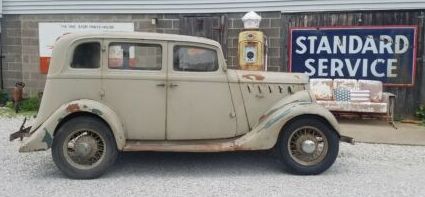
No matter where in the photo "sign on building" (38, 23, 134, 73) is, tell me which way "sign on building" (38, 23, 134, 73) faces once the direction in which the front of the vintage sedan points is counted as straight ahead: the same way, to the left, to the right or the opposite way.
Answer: to the right

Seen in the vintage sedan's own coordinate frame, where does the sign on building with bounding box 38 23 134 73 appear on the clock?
The sign on building is roughly at 8 o'clock from the vintage sedan.

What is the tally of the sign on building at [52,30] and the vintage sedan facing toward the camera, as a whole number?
1

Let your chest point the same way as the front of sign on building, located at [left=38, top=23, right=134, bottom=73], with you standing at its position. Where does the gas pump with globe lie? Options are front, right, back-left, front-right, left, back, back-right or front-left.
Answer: front-left

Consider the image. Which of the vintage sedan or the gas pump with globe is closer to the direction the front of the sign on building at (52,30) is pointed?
the vintage sedan

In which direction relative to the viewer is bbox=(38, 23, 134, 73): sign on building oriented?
toward the camera

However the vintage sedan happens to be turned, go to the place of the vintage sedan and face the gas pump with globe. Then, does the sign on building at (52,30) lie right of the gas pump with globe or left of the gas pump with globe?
left

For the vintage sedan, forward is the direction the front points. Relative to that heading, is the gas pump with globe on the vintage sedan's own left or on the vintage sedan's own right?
on the vintage sedan's own left

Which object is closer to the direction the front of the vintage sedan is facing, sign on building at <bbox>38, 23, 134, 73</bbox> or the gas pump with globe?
the gas pump with globe

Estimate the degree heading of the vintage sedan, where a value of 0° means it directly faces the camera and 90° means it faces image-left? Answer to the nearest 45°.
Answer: approximately 270°

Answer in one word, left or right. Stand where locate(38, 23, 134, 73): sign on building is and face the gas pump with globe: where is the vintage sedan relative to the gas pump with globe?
right

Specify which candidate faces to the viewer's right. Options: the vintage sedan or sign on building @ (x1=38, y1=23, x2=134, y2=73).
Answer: the vintage sedan
